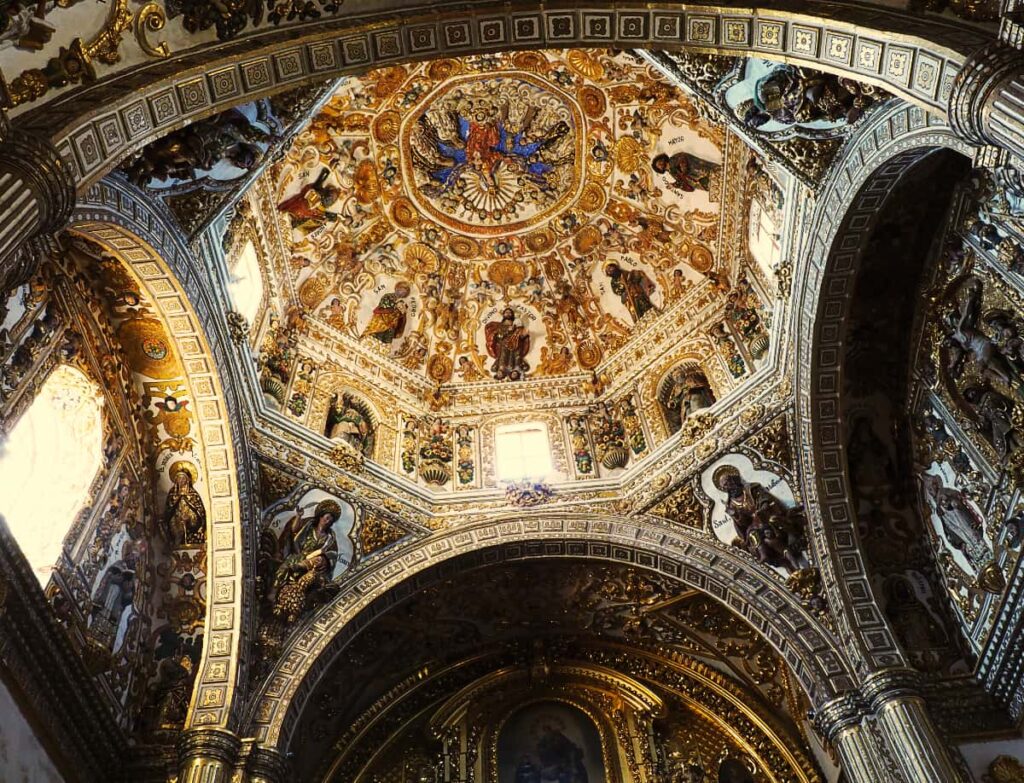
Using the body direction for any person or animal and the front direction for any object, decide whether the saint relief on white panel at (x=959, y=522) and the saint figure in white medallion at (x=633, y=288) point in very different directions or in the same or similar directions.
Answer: same or similar directions

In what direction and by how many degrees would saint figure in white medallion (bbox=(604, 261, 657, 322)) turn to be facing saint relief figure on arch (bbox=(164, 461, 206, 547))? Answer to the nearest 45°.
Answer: approximately 45° to its right

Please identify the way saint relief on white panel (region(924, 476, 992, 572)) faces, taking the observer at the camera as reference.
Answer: facing the viewer and to the left of the viewer

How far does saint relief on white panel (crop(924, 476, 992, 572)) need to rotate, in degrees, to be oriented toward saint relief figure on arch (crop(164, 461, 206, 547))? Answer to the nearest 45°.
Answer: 0° — it already faces it

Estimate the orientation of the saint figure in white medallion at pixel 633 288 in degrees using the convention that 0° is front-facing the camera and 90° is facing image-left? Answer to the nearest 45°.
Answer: approximately 45°

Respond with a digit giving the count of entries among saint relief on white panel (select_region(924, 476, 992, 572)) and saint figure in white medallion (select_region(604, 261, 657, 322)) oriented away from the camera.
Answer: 0

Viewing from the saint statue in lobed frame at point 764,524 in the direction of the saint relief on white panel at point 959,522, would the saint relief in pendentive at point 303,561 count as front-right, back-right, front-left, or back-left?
back-right

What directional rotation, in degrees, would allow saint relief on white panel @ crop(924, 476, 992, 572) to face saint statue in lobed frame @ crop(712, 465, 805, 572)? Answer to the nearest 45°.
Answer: approximately 45° to its right
